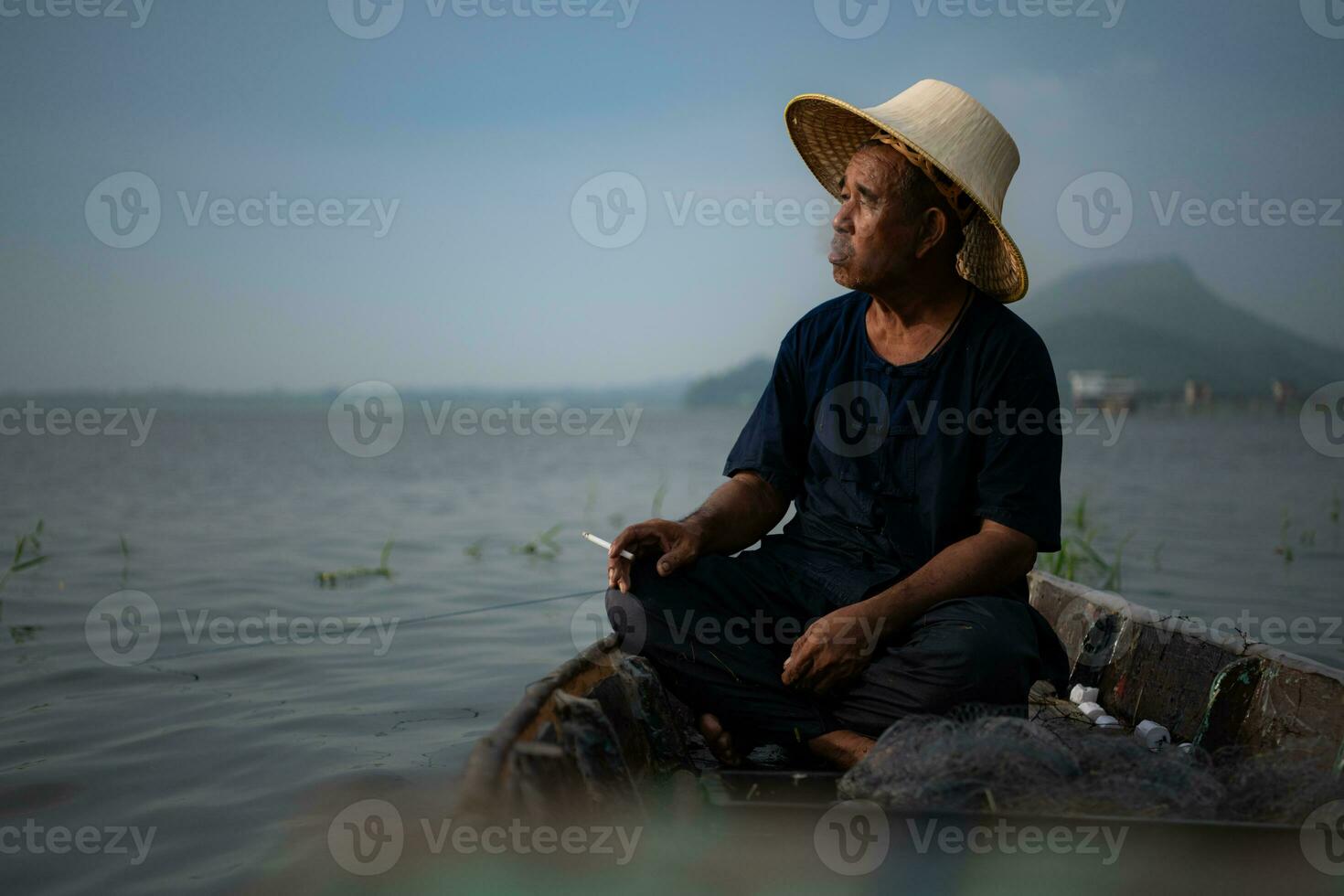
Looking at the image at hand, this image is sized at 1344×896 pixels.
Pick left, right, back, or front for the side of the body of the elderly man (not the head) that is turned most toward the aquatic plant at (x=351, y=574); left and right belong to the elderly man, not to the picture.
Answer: right

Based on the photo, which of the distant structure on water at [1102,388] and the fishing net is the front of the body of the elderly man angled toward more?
the fishing net

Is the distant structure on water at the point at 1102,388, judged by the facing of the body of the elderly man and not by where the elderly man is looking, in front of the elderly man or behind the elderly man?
behind

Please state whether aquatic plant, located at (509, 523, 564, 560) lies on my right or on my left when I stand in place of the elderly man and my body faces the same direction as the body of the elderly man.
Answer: on my right

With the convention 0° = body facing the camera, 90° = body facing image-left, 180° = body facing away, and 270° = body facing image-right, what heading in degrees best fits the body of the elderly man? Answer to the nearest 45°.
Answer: approximately 45°
